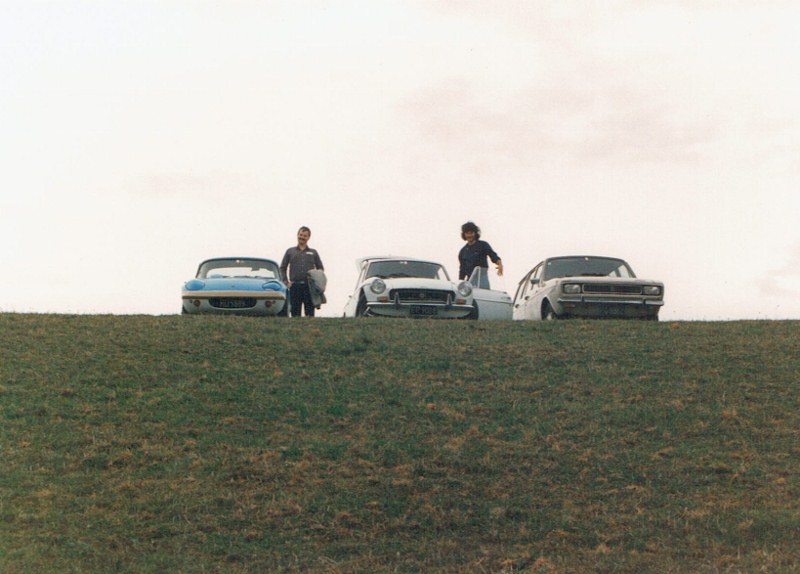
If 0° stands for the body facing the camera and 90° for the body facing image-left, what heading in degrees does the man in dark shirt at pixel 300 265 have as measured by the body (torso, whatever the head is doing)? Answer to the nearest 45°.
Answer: approximately 0°

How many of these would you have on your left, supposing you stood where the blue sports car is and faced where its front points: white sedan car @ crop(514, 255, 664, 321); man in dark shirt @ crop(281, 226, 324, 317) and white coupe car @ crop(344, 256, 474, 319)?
3

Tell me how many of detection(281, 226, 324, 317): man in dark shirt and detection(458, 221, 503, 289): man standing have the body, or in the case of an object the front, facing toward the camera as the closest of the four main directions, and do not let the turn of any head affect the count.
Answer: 2

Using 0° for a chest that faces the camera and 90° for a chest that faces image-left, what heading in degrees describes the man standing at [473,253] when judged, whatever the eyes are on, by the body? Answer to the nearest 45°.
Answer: approximately 0°

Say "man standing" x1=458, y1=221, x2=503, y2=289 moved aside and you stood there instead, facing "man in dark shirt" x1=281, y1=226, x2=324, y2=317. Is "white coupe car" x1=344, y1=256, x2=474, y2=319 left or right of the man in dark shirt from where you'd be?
left

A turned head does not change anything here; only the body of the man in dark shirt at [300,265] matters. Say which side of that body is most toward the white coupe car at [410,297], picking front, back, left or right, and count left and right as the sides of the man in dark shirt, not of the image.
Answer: left

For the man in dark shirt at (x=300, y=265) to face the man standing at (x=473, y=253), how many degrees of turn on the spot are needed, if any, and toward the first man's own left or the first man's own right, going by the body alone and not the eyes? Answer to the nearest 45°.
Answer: approximately 90° to the first man's own left

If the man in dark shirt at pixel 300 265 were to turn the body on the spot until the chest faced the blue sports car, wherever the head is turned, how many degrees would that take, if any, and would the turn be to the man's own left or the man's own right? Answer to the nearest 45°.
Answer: approximately 90° to the man's own right

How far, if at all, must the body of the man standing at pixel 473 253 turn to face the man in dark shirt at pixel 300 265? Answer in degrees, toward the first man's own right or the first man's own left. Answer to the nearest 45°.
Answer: approximately 90° to the first man's own right

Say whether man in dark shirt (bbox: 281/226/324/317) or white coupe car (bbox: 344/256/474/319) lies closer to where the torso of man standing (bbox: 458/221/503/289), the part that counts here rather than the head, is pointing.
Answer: the white coupe car
